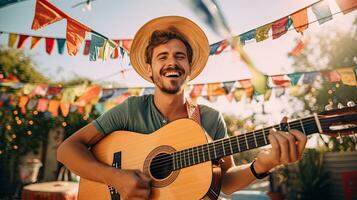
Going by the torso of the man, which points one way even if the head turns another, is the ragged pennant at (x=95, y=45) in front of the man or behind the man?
behind

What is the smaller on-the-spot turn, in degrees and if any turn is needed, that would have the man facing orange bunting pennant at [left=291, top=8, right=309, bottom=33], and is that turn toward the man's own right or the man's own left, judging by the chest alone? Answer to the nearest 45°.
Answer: approximately 135° to the man's own left

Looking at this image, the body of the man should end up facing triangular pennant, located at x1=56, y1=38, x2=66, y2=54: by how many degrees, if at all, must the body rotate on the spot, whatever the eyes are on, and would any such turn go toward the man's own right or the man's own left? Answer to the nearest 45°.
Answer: approximately 135° to the man's own right

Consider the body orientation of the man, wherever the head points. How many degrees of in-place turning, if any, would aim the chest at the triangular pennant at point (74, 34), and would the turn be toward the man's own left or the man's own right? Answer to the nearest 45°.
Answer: approximately 135° to the man's own right

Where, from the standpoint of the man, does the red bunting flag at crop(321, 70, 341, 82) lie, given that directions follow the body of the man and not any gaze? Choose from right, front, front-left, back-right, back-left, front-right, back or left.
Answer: back-left

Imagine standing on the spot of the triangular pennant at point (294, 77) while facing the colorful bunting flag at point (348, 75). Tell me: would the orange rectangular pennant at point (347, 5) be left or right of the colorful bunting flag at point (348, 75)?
right

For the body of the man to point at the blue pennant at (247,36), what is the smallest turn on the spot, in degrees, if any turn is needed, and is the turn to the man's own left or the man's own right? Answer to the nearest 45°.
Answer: approximately 135° to the man's own left

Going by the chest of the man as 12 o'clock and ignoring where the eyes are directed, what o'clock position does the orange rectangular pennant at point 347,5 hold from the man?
The orange rectangular pennant is roughly at 8 o'clock from the man.

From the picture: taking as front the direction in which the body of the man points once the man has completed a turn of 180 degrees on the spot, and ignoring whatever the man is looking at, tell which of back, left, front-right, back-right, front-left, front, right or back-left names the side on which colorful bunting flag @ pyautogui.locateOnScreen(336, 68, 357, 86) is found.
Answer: front-right

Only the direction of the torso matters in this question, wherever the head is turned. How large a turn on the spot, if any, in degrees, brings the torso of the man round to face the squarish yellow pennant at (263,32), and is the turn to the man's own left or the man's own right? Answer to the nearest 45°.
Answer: approximately 135° to the man's own left

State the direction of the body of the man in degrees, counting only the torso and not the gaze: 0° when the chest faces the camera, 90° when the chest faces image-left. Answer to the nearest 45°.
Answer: approximately 0°
